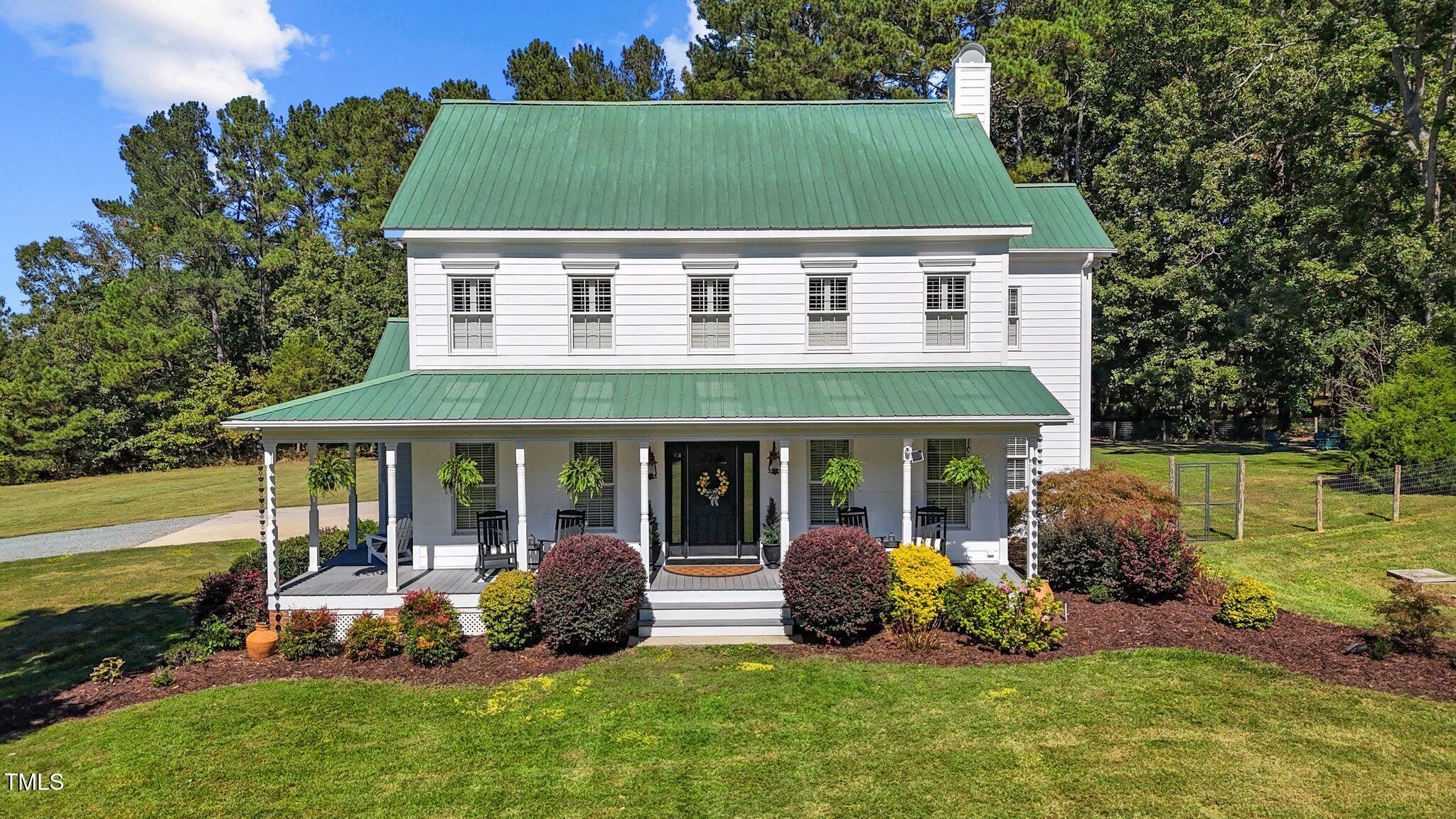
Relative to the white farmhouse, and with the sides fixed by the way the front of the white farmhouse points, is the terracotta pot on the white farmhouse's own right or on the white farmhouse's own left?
on the white farmhouse's own right

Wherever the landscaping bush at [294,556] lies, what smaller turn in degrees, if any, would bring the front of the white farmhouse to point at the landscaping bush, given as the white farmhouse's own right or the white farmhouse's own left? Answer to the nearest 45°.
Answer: approximately 90° to the white farmhouse's own right

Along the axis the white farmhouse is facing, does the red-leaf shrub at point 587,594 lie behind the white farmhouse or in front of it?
in front

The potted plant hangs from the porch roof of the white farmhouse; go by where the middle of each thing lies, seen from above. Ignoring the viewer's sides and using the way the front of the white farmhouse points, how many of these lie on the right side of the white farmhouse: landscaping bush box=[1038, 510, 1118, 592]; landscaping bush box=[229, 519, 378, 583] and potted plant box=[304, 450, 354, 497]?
2

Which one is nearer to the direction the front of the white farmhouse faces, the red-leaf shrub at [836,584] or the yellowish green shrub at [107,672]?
the red-leaf shrub

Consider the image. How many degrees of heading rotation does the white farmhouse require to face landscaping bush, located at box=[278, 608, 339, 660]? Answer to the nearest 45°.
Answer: approximately 45° to its right

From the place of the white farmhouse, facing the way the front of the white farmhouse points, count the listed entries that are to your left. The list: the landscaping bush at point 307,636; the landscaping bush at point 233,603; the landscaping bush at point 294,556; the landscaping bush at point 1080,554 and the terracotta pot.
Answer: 1

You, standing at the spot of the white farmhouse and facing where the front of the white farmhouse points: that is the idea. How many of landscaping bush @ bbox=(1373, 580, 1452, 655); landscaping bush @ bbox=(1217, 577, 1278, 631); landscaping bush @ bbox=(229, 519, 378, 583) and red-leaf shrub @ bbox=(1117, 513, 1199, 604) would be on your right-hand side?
1

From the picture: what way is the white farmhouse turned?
toward the camera

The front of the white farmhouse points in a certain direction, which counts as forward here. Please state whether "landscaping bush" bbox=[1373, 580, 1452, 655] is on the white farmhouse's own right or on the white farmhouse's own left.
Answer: on the white farmhouse's own left

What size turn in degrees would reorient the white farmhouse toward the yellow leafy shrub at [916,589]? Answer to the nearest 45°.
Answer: approximately 45° to its left

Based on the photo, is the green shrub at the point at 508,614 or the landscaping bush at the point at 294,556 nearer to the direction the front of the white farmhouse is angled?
the green shrub

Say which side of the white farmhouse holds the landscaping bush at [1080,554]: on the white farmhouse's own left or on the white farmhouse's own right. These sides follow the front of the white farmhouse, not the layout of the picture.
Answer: on the white farmhouse's own left

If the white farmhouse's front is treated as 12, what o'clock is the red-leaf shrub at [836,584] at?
The red-leaf shrub is roughly at 11 o'clock from the white farmhouse.

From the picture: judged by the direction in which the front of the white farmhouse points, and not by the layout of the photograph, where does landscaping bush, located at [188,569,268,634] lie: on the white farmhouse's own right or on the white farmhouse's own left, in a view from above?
on the white farmhouse's own right
